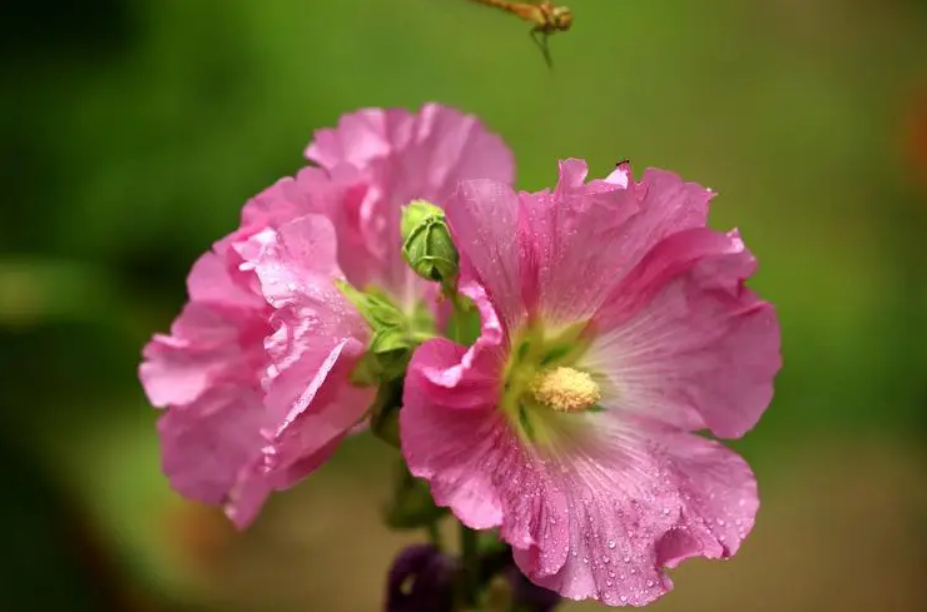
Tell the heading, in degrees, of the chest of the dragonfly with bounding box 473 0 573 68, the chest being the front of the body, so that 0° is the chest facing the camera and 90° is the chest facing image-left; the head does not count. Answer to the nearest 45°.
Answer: approximately 270°
